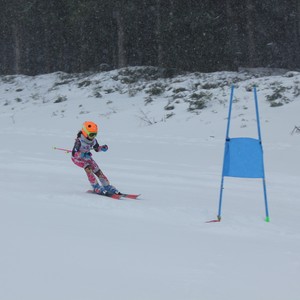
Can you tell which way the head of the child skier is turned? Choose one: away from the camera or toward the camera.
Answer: toward the camera

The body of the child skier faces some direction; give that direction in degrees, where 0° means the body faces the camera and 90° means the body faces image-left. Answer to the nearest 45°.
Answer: approximately 315°
